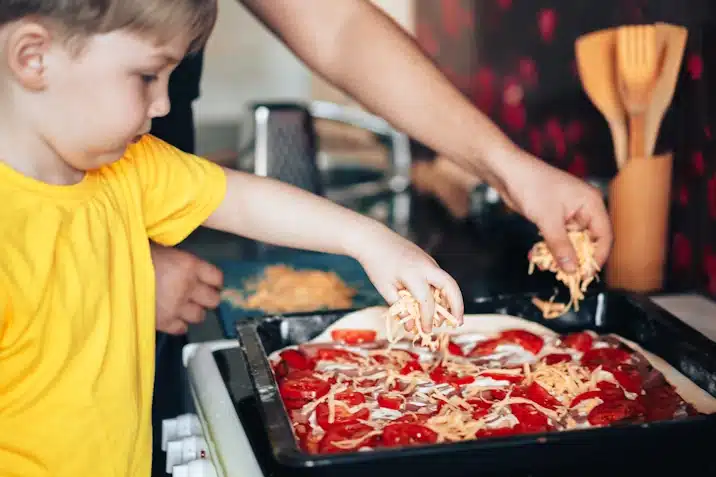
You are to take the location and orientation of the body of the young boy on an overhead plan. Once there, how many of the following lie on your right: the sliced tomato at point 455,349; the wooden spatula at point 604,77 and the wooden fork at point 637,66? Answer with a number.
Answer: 0

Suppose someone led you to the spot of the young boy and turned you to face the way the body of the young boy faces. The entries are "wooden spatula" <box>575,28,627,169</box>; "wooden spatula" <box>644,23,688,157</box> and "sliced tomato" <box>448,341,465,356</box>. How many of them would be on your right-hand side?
0

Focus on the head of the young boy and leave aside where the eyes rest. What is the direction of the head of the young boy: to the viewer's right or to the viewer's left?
to the viewer's right

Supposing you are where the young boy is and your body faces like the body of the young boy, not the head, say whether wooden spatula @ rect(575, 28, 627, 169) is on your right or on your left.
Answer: on your left

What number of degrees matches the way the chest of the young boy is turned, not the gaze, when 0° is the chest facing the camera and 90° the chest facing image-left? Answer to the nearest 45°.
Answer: approximately 315°

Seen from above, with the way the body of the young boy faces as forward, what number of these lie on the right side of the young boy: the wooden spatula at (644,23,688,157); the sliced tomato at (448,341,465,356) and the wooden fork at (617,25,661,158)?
0

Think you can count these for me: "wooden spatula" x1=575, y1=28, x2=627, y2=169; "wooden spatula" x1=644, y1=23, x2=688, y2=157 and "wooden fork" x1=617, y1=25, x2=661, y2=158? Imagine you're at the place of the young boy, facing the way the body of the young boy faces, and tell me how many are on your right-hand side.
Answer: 0

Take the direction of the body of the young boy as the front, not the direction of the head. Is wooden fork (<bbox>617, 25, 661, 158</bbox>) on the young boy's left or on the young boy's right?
on the young boy's left
